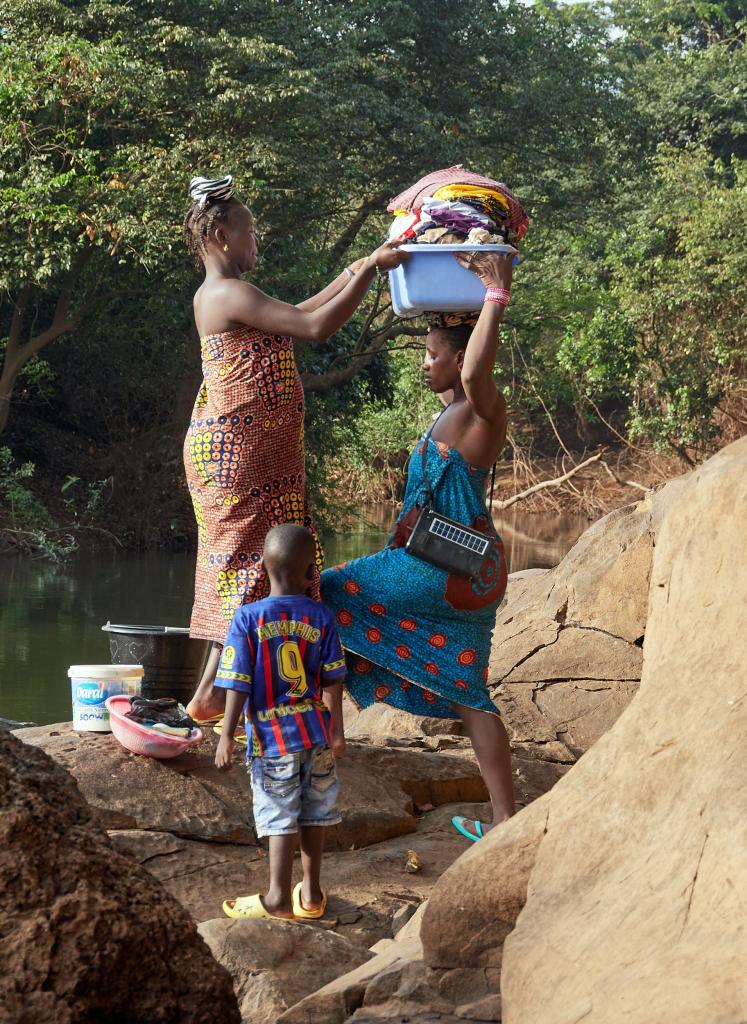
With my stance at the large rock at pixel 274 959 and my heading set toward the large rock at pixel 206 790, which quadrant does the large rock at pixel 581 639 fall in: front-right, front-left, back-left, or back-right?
front-right

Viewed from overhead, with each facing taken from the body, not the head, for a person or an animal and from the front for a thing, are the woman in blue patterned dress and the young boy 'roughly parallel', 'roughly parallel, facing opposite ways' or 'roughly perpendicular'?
roughly perpendicular

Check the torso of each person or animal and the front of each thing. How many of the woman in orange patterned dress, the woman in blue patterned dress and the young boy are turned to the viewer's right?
1

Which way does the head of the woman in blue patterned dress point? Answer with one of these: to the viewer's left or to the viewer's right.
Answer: to the viewer's left

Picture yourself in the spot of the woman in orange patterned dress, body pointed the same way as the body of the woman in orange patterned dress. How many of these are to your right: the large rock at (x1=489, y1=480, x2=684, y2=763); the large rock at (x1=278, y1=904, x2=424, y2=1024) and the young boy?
2

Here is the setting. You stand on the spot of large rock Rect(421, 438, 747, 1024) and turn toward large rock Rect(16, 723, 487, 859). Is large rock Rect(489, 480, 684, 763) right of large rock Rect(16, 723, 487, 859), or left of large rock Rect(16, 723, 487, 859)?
right

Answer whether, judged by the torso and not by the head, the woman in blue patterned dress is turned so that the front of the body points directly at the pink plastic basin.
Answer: yes

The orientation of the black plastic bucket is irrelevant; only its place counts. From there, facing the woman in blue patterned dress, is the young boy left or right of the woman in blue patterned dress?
right

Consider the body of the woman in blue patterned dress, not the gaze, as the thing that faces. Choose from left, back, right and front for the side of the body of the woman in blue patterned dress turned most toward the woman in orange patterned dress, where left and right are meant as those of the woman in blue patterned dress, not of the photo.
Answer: front

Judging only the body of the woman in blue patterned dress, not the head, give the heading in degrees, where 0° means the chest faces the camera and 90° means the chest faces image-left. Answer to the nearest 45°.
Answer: approximately 90°

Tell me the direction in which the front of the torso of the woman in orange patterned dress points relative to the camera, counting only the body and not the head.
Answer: to the viewer's right

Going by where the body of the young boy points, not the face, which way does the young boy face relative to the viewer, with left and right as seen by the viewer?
facing away from the viewer

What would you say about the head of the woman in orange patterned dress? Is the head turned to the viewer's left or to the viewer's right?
to the viewer's right

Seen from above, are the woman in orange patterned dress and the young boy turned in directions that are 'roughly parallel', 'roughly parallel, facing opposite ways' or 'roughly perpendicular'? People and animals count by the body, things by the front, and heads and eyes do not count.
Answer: roughly perpendicular

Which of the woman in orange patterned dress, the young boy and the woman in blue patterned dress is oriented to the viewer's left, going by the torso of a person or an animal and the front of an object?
the woman in blue patterned dress

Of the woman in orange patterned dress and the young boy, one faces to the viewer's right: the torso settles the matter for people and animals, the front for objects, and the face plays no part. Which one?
the woman in orange patterned dress
